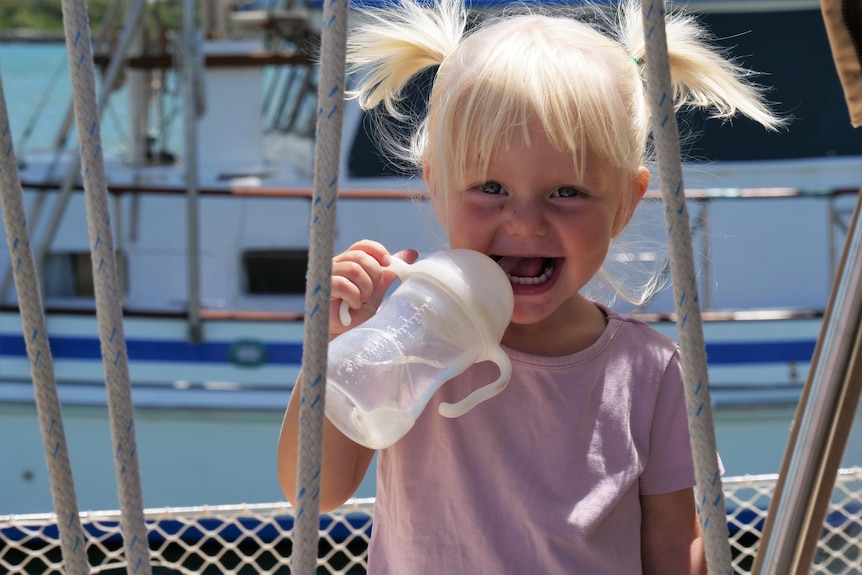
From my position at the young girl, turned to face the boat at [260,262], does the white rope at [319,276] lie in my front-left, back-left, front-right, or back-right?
back-left

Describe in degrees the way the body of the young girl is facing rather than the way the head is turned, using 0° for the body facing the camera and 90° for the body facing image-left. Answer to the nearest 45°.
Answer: approximately 0°

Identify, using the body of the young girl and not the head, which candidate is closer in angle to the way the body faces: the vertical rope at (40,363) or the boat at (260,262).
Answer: the vertical rope

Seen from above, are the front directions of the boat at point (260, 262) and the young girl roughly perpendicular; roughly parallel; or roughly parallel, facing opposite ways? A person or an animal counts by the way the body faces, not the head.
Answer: roughly perpendicular
